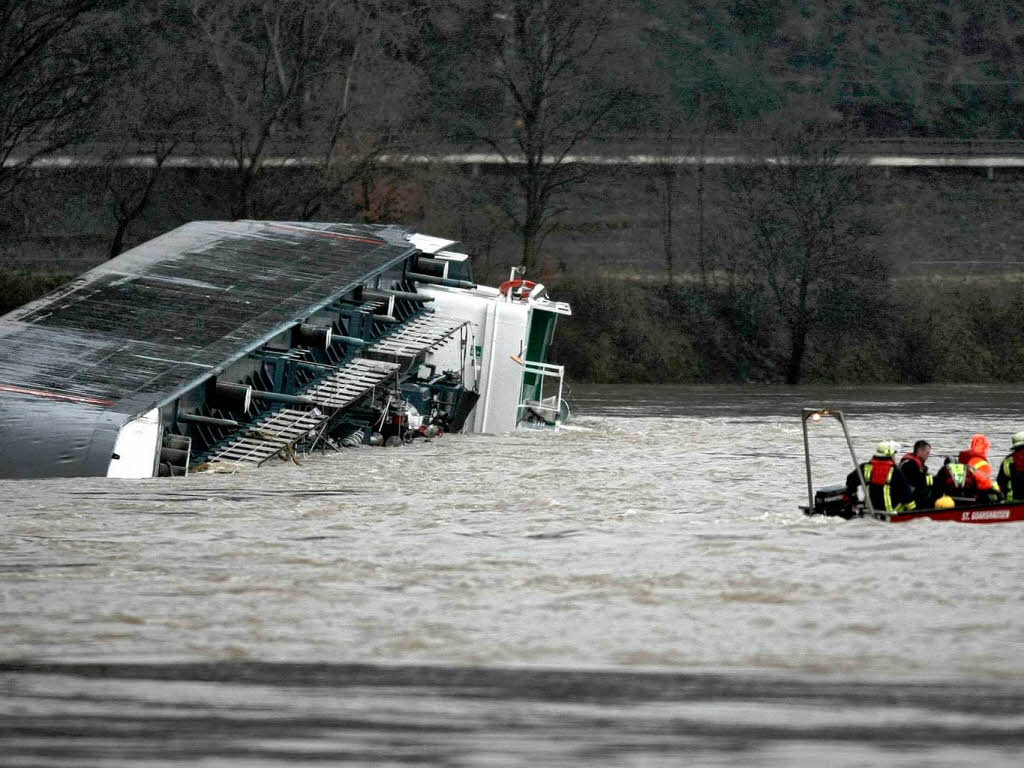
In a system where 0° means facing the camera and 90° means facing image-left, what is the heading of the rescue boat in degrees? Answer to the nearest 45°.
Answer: approximately 270°

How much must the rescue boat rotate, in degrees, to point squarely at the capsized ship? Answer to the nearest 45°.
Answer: approximately 135° to its left

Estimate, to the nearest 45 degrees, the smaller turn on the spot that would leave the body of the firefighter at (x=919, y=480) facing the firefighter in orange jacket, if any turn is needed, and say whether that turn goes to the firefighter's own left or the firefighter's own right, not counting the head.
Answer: approximately 45° to the firefighter's own left

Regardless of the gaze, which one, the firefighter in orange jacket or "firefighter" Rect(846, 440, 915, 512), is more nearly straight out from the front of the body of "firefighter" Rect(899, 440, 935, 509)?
the firefighter in orange jacket

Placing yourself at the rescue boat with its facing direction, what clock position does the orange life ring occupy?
The orange life ring is roughly at 8 o'clock from the rescue boat.
